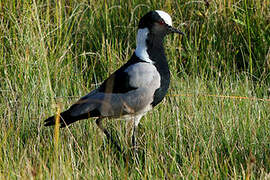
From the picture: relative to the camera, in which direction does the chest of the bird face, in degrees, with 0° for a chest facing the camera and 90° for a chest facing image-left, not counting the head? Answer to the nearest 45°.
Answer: approximately 270°
